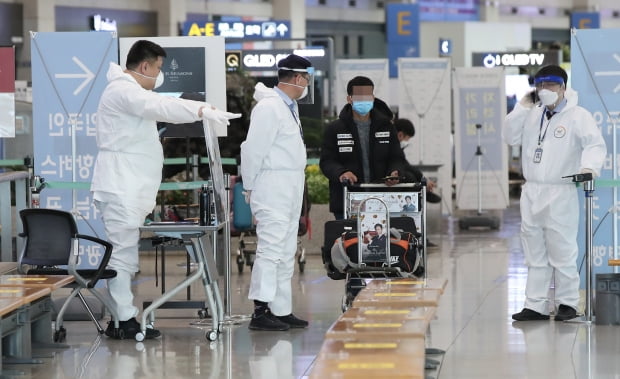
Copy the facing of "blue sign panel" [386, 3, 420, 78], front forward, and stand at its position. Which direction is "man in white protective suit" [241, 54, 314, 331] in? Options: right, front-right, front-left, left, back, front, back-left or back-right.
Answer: front

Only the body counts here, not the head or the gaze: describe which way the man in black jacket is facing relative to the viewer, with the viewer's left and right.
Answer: facing the viewer

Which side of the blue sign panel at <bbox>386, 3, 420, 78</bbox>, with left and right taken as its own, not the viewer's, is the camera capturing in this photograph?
front

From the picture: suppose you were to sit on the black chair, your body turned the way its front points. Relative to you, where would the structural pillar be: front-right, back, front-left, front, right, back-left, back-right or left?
front-left

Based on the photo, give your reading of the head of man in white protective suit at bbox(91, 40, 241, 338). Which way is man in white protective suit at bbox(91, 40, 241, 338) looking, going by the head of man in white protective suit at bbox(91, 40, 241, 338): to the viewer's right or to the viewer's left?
to the viewer's right

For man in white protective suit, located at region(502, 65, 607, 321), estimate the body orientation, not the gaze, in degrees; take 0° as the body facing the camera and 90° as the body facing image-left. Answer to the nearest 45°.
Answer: approximately 45°

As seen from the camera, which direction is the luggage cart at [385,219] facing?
toward the camera
